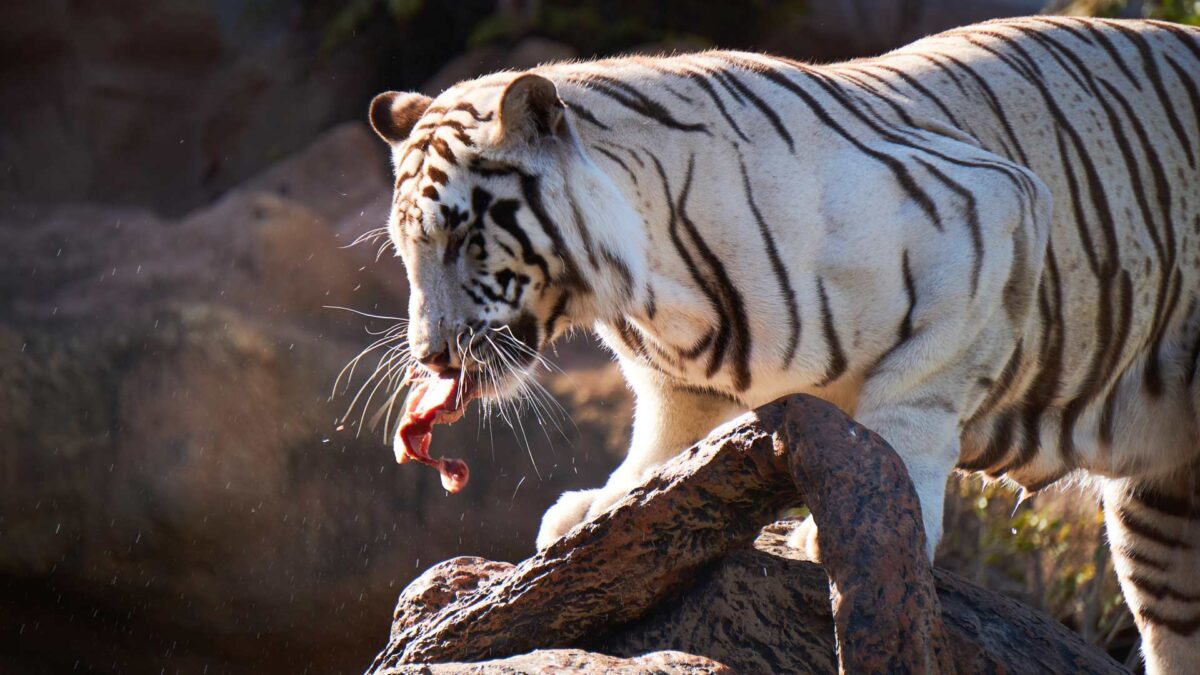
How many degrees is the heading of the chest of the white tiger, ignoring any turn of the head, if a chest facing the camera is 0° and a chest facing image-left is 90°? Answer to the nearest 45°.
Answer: approximately 90°

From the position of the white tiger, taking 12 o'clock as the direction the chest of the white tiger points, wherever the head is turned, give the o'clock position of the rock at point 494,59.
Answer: The rock is roughly at 2 o'clock from the white tiger.

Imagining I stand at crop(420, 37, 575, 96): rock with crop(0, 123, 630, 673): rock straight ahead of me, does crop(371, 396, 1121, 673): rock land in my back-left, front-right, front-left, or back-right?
front-left

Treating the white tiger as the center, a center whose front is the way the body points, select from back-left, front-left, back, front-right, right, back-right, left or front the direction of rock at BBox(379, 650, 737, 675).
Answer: left
